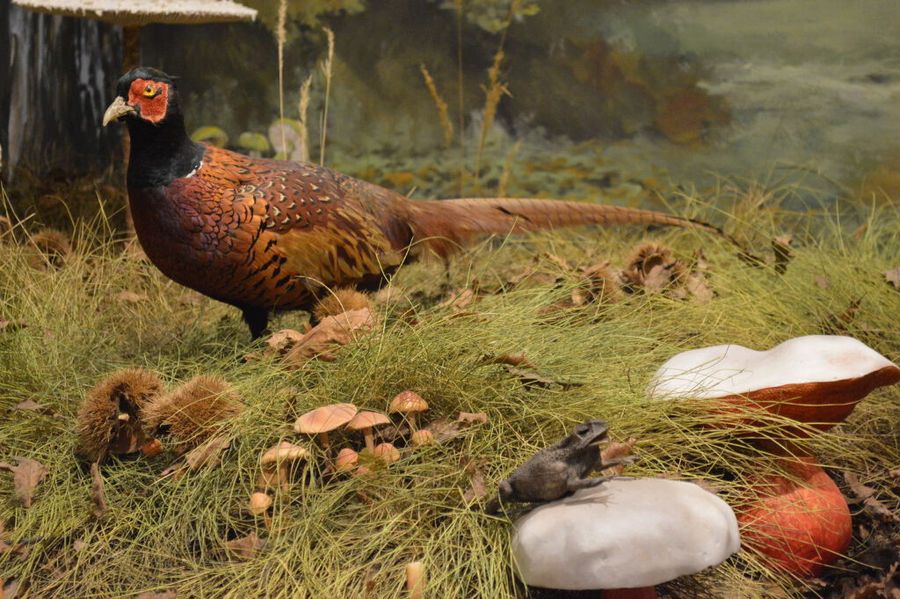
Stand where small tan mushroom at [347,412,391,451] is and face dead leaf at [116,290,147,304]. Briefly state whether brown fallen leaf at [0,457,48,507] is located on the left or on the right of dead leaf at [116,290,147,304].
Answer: left

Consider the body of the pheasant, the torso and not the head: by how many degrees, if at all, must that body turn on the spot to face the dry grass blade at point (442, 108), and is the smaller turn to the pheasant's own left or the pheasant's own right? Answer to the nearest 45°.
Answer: approximately 90° to the pheasant's own right

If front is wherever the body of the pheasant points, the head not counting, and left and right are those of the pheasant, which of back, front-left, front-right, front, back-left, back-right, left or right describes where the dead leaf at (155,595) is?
left

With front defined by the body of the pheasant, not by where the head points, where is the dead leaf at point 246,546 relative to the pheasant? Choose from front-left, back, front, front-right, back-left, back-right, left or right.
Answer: left

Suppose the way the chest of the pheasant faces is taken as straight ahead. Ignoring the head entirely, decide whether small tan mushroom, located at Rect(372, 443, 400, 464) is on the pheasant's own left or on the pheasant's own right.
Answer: on the pheasant's own left

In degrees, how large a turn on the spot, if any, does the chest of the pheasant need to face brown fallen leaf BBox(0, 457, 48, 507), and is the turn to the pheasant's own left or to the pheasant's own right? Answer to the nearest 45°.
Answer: approximately 45° to the pheasant's own left

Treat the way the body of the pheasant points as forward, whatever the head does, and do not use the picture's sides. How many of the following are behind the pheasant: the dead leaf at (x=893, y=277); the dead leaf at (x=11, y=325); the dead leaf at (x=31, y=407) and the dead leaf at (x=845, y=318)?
2

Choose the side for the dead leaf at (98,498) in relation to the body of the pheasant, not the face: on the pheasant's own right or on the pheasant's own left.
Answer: on the pheasant's own left

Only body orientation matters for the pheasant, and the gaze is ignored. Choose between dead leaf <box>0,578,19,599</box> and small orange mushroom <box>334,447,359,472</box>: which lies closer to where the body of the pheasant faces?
the dead leaf

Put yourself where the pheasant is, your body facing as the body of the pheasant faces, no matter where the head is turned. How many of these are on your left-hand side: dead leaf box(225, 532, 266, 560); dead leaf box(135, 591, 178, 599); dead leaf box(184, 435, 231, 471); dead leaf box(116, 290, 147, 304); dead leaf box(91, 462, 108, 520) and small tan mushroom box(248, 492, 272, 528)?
5

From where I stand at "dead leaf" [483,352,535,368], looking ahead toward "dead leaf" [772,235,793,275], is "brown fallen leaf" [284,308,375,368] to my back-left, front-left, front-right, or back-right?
back-left

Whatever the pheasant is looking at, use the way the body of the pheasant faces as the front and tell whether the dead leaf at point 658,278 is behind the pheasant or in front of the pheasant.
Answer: behind

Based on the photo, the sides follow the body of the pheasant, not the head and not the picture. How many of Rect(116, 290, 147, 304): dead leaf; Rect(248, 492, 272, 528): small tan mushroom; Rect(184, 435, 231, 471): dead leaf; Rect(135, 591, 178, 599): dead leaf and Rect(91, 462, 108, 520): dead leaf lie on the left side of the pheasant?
4

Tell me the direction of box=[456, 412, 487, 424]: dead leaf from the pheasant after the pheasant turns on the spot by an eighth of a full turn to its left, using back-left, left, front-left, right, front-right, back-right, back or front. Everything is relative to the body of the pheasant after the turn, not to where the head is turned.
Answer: left

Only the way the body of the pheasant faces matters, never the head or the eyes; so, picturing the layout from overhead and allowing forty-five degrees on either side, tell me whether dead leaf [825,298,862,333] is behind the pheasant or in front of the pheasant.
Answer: behind

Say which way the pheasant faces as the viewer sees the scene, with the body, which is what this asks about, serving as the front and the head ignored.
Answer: to the viewer's left

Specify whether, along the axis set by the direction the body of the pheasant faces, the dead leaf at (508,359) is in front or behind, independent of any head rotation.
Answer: behind

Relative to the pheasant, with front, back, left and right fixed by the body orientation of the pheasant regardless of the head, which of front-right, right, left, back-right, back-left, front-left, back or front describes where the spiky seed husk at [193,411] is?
left
